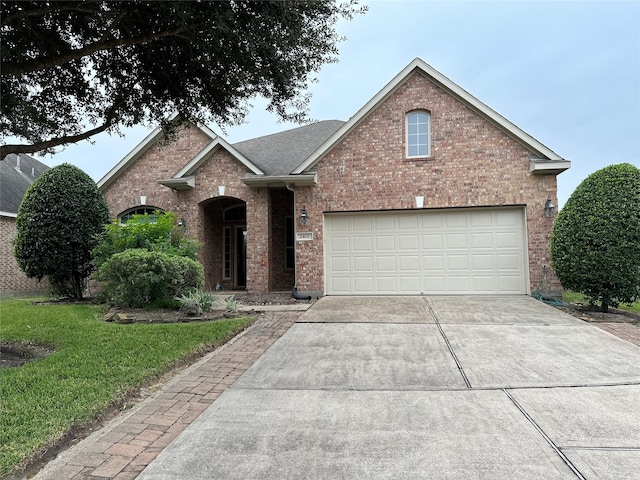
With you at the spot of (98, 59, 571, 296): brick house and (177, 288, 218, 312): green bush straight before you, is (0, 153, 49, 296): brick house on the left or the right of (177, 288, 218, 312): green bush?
right

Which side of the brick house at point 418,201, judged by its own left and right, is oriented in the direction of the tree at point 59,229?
right

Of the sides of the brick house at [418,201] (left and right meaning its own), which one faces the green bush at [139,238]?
right

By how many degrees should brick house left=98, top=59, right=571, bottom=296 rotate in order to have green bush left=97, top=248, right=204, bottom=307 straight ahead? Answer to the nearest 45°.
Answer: approximately 90° to its right

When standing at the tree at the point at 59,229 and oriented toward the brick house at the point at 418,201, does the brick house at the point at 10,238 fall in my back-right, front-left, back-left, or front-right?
back-left

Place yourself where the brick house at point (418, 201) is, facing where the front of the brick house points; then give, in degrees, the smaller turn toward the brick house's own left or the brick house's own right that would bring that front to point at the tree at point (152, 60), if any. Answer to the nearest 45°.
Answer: approximately 45° to the brick house's own right

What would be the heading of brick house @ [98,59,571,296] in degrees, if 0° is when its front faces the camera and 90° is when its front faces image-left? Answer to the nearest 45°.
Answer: approximately 0°

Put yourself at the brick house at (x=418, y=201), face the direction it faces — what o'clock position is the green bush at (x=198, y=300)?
The green bush is roughly at 2 o'clock from the brick house.
